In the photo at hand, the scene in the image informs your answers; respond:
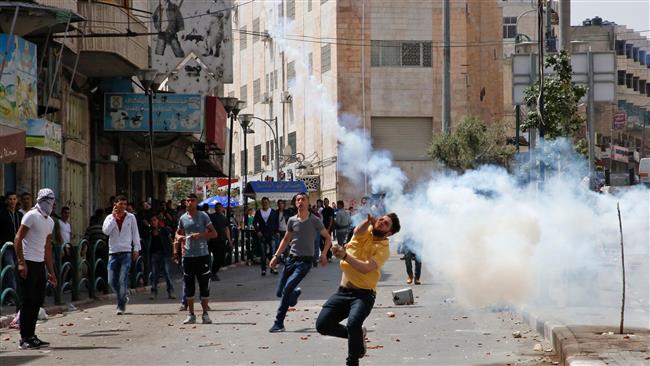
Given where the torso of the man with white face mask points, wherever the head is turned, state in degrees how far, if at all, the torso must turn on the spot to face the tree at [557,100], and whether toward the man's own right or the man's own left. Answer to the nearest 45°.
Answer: approximately 90° to the man's own left

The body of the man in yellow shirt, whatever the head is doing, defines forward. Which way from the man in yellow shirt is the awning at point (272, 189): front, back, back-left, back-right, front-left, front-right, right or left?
back-right

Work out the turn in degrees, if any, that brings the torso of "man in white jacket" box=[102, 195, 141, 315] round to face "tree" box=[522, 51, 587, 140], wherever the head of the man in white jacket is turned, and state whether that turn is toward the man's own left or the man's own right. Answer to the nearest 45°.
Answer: approximately 135° to the man's own left

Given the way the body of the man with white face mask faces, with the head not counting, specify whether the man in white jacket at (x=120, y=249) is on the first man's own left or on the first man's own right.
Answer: on the first man's own left

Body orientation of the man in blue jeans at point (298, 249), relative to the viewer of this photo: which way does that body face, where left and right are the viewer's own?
facing the viewer

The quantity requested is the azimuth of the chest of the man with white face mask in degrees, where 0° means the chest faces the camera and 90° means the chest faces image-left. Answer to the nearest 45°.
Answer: approximately 315°

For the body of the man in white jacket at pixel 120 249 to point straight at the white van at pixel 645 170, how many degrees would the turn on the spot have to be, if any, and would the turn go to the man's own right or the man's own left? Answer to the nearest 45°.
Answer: approximately 135° to the man's own left

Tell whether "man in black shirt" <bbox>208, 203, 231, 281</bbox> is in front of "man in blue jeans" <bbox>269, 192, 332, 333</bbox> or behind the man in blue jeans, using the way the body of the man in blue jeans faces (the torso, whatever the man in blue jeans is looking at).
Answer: behind

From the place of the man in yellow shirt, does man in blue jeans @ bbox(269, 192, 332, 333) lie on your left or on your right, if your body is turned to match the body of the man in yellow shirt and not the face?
on your right

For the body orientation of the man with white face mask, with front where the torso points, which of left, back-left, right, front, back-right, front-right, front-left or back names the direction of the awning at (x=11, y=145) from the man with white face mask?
back-left

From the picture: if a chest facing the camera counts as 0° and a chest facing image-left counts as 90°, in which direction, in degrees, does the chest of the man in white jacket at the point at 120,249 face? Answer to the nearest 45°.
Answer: approximately 0°
